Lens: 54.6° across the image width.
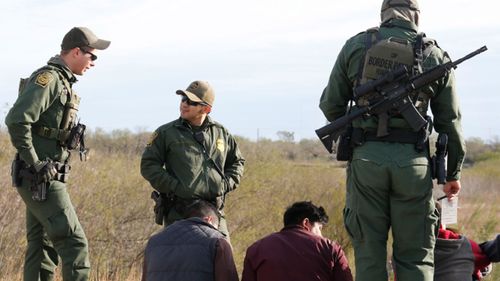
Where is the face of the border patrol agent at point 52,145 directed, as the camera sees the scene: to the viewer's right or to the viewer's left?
to the viewer's right

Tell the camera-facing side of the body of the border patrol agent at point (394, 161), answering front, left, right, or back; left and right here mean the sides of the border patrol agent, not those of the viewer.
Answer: back

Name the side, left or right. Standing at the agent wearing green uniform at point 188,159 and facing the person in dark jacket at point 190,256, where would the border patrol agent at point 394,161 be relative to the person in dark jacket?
left

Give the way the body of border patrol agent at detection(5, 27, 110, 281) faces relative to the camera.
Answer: to the viewer's right
